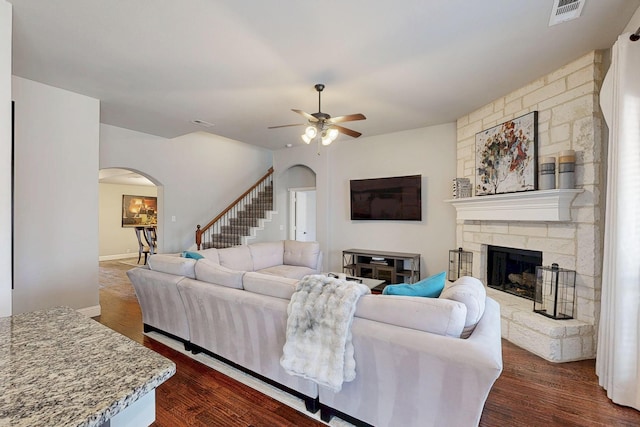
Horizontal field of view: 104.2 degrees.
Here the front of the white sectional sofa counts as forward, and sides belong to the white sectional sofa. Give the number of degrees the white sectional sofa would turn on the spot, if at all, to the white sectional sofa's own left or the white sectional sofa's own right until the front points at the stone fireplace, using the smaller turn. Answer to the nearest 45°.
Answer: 0° — it already faces it

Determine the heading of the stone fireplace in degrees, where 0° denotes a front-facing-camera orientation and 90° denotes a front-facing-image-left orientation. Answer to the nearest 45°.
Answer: approximately 45°

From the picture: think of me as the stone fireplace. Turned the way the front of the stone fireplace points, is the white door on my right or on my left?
on my right

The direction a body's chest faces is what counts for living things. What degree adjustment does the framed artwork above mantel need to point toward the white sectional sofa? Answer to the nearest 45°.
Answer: approximately 45° to its left

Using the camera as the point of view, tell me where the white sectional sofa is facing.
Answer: facing away from the viewer and to the right of the viewer

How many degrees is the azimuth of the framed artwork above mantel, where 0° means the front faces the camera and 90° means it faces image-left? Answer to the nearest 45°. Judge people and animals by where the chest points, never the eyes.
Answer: approximately 45°

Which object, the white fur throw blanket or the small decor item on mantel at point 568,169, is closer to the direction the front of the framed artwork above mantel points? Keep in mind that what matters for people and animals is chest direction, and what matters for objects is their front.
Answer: the white fur throw blanket

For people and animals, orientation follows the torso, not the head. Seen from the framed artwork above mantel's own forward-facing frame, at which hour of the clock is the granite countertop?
The granite countertop is roughly at 11 o'clock from the framed artwork above mantel.

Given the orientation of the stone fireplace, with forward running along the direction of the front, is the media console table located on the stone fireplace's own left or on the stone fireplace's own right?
on the stone fireplace's own right
